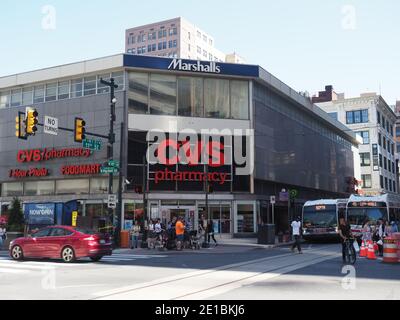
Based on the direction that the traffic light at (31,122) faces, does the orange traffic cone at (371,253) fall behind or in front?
in front

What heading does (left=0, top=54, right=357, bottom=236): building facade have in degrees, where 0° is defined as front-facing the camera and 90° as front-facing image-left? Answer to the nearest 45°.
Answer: approximately 0°

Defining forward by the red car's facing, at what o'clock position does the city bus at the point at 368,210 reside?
The city bus is roughly at 4 o'clock from the red car.

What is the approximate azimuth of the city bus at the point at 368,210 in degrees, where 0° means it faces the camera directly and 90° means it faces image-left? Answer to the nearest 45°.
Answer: approximately 45°

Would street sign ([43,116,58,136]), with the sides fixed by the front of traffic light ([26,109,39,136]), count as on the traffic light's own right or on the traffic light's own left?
on the traffic light's own left

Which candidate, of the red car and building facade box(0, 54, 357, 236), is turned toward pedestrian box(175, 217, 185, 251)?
the building facade

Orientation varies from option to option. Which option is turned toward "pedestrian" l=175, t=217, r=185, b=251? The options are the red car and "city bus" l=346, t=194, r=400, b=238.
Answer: the city bus
